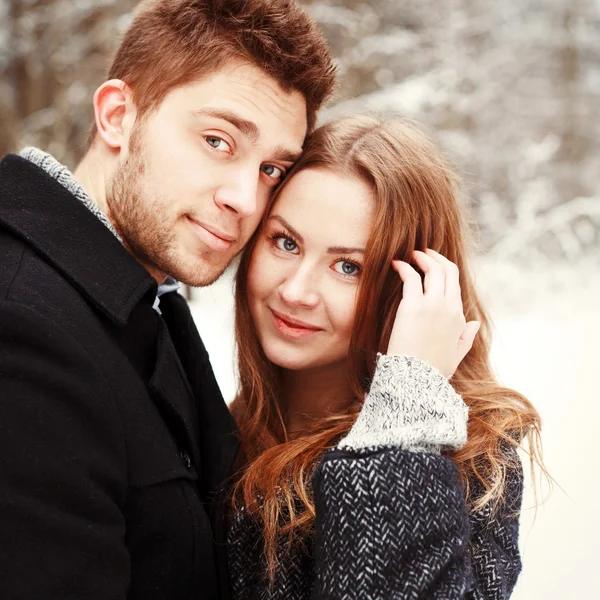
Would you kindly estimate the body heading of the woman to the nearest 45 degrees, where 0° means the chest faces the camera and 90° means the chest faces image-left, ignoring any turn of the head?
approximately 45°

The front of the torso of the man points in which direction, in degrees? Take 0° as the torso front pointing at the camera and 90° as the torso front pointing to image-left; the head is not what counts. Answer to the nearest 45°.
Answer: approximately 315°
